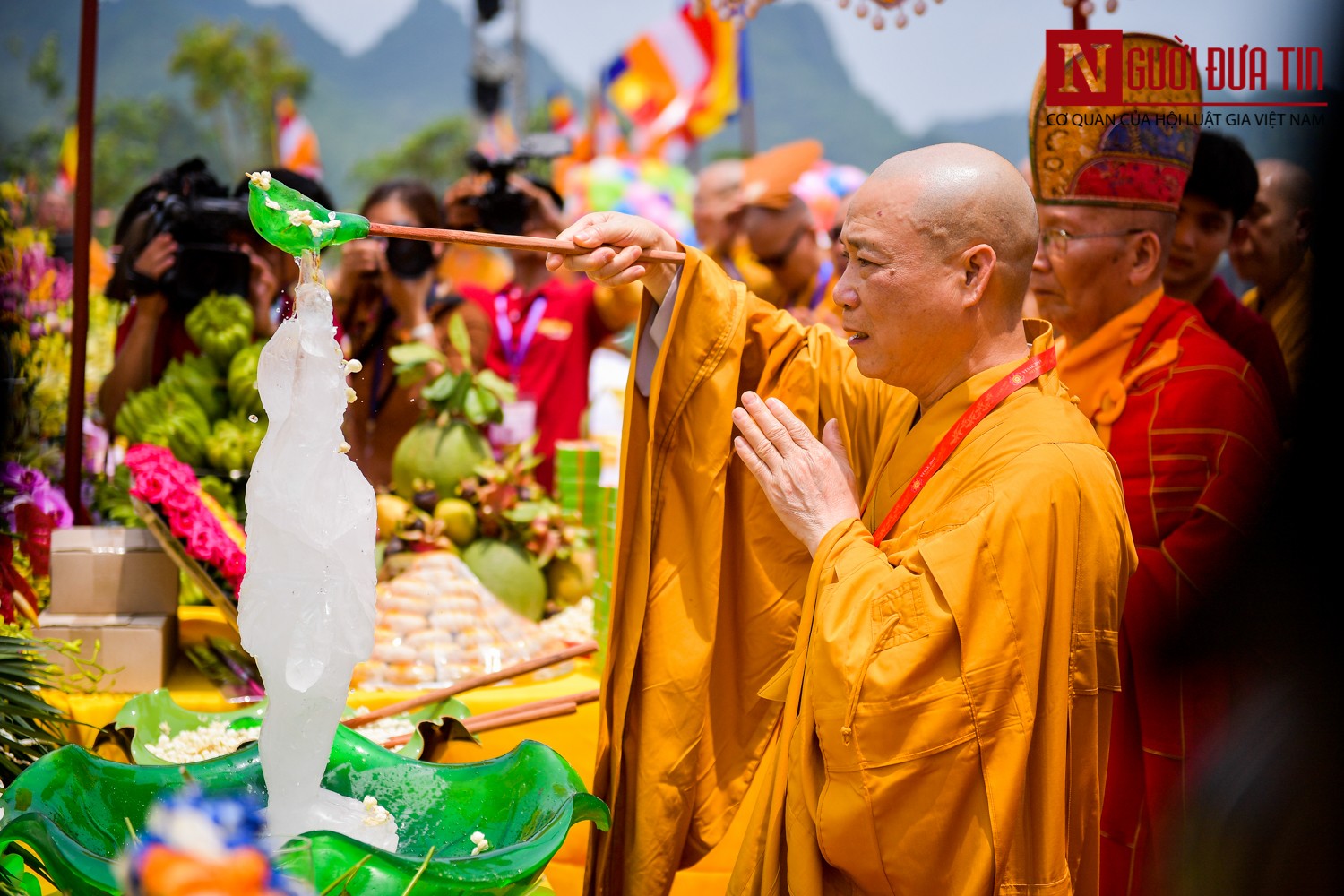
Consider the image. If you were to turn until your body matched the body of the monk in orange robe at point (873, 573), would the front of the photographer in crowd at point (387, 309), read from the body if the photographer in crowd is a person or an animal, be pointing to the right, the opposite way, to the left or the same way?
to the left

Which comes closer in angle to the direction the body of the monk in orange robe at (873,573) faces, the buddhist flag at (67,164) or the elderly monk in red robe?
the buddhist flag

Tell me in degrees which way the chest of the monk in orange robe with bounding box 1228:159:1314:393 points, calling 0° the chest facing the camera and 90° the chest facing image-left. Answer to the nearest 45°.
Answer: approximately 90°

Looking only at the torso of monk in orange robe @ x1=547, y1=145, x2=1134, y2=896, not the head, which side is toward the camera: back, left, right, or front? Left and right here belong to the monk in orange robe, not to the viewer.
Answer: left

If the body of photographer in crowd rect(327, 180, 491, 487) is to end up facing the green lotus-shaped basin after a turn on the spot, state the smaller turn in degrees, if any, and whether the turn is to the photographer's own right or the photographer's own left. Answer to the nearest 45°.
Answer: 0° — they already face it

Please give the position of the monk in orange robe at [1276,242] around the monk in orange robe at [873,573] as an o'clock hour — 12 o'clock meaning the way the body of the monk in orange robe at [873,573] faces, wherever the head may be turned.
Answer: the monk in orange robe at [1276,242] is roughly at 4 o'clock from the monk in orange robe at [873,573].

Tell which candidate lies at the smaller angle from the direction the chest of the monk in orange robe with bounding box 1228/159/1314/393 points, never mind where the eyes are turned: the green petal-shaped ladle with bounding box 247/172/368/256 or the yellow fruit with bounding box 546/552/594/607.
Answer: the yellow fruit

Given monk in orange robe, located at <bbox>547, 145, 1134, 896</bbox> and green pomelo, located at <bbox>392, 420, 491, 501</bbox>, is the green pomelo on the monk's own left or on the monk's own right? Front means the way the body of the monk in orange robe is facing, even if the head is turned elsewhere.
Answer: on the monk's own right

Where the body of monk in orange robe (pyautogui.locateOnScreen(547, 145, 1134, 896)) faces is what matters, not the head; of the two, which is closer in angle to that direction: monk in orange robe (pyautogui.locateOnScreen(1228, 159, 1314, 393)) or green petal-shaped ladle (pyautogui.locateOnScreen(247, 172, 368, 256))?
the green petal-shaped ladle
